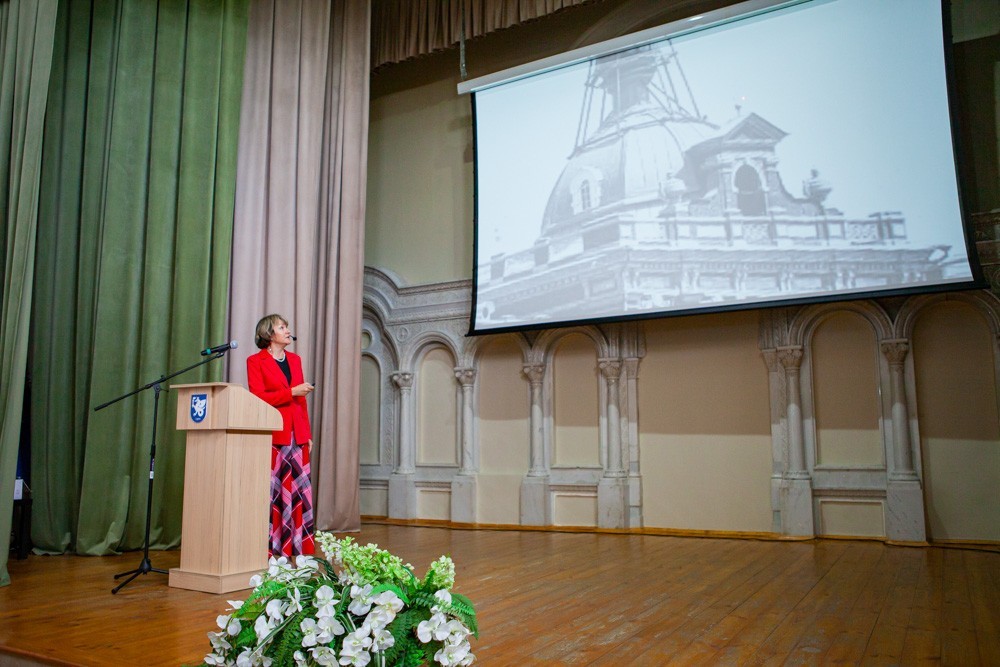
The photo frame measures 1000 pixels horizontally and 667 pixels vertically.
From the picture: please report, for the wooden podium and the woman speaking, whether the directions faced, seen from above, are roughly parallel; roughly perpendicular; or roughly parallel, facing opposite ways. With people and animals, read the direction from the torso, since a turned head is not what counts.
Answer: roughly perpendicular

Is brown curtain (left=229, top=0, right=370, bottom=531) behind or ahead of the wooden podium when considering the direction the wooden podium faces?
behind

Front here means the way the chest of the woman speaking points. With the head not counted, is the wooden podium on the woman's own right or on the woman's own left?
on the woman's own right

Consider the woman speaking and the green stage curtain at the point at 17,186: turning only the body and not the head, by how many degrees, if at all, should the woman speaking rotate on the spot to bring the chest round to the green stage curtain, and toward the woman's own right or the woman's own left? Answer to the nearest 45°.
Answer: approximately 135° to the woman's own right

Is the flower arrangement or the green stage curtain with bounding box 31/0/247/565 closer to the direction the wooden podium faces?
the flower arrangement

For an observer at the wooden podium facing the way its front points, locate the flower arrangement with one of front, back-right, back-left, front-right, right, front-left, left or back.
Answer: front-left

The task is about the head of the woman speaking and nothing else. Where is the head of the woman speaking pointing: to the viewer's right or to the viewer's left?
to the viewer's right
